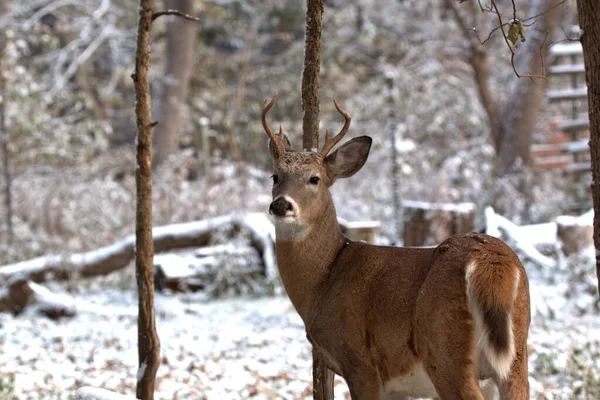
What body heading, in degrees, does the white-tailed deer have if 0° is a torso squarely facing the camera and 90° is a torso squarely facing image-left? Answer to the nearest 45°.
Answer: approximately 135°

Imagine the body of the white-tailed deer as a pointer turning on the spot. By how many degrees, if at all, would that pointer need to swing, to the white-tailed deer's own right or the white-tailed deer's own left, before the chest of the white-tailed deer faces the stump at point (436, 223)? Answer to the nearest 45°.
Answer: approximately 45° to the white-tailed deer's own right

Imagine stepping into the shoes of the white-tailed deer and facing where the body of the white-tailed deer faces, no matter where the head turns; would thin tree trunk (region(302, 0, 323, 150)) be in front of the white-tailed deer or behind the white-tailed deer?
in front

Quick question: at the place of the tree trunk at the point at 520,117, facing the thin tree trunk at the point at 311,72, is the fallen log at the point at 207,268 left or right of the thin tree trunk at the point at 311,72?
right

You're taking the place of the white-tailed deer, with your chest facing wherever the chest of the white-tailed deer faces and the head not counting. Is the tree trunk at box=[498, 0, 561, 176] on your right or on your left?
on your right

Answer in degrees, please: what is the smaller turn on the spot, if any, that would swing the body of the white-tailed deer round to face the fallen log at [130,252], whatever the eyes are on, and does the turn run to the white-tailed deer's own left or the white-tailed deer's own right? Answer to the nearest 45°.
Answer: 0° — it already faces it

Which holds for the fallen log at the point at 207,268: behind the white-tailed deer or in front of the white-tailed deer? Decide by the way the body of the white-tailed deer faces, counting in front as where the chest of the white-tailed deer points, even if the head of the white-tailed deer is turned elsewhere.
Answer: in front

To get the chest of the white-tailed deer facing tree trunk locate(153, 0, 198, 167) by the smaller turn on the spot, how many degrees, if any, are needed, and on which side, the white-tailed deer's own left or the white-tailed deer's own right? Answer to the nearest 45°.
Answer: approximately 45° to the white-tailed deer's own right

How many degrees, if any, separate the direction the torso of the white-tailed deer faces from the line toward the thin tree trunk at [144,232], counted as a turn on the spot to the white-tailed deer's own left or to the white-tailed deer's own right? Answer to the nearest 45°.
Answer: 0° — it already faces it

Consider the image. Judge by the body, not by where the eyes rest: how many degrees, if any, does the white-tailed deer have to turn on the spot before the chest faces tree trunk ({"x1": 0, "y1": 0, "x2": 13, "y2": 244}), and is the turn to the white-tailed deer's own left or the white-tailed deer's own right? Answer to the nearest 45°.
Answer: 0° — it already faces it
